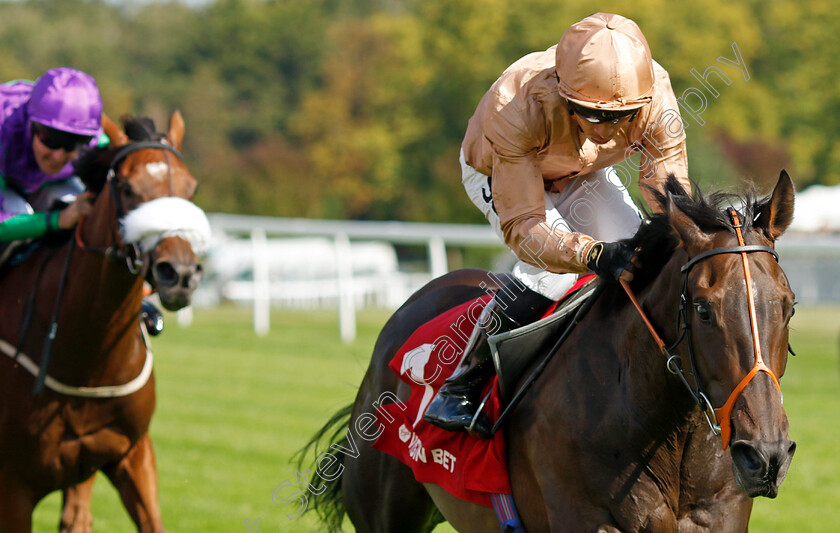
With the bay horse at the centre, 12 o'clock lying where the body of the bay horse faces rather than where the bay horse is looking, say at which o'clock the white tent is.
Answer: The white tent is roughly at 8 o'clock from the bay horse.

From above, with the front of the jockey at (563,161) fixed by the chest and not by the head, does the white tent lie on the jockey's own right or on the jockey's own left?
on the jockey's own left

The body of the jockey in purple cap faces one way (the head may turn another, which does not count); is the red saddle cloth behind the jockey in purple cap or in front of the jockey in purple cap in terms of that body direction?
in front

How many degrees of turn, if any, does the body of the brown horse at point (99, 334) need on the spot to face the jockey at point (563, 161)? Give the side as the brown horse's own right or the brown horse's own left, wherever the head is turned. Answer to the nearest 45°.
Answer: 0° — it already faces them

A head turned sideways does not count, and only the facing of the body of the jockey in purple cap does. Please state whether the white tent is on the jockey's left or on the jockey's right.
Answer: on the jockey's left

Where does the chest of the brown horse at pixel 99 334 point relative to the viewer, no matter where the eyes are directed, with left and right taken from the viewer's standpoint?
facing the viewer and to the right of the viewer

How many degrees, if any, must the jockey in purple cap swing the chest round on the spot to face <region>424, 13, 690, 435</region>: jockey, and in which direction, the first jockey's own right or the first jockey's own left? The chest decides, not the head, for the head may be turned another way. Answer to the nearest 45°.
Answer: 0° — they already face them

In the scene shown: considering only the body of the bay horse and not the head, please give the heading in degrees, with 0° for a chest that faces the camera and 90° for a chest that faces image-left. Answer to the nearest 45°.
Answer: approximately 315°
